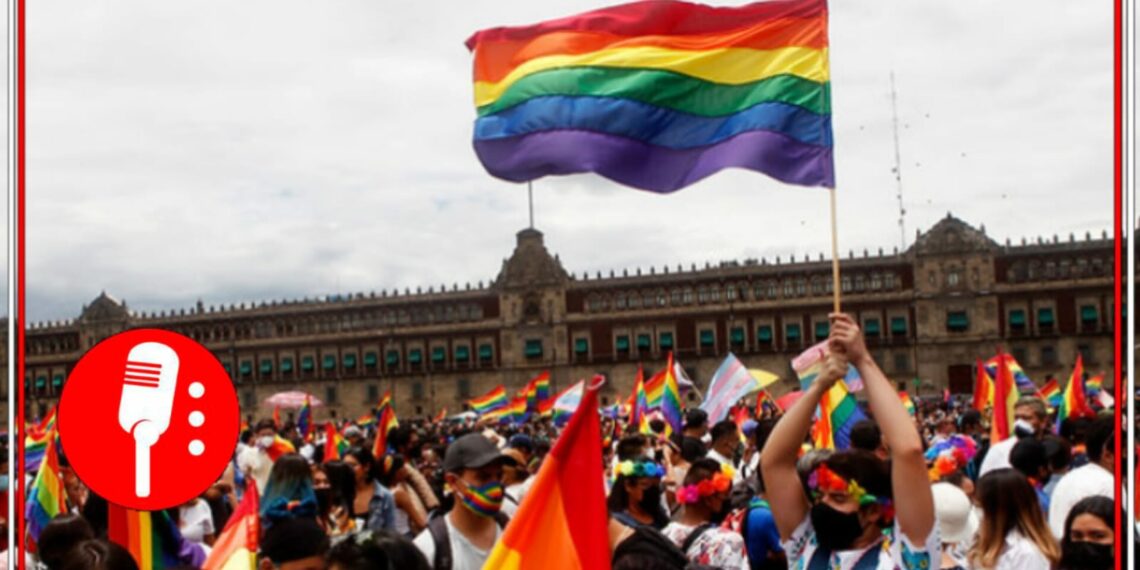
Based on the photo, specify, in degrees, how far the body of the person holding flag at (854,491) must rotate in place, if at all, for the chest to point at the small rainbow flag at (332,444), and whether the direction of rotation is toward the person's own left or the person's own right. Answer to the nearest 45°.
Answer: approximately 90° to the person's own right

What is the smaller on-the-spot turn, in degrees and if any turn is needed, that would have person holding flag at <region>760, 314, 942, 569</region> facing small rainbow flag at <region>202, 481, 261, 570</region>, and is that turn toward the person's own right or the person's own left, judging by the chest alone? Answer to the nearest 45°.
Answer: approximately 45° to the person's own right

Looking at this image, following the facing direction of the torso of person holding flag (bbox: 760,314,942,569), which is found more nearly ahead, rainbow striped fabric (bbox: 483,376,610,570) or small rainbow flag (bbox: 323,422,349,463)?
the rainbow striped fabric

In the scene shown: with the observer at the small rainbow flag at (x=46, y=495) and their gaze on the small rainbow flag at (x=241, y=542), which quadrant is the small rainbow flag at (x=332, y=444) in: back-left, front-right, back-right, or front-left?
back-left

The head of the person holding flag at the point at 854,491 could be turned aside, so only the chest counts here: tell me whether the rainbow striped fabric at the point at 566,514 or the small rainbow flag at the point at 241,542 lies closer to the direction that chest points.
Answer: the rainbow striped fabric

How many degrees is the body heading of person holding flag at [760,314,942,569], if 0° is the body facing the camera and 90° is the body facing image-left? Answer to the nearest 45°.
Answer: approximately 45°

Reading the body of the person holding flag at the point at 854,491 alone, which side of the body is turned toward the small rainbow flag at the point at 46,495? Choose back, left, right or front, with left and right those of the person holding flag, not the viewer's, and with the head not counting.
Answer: right
